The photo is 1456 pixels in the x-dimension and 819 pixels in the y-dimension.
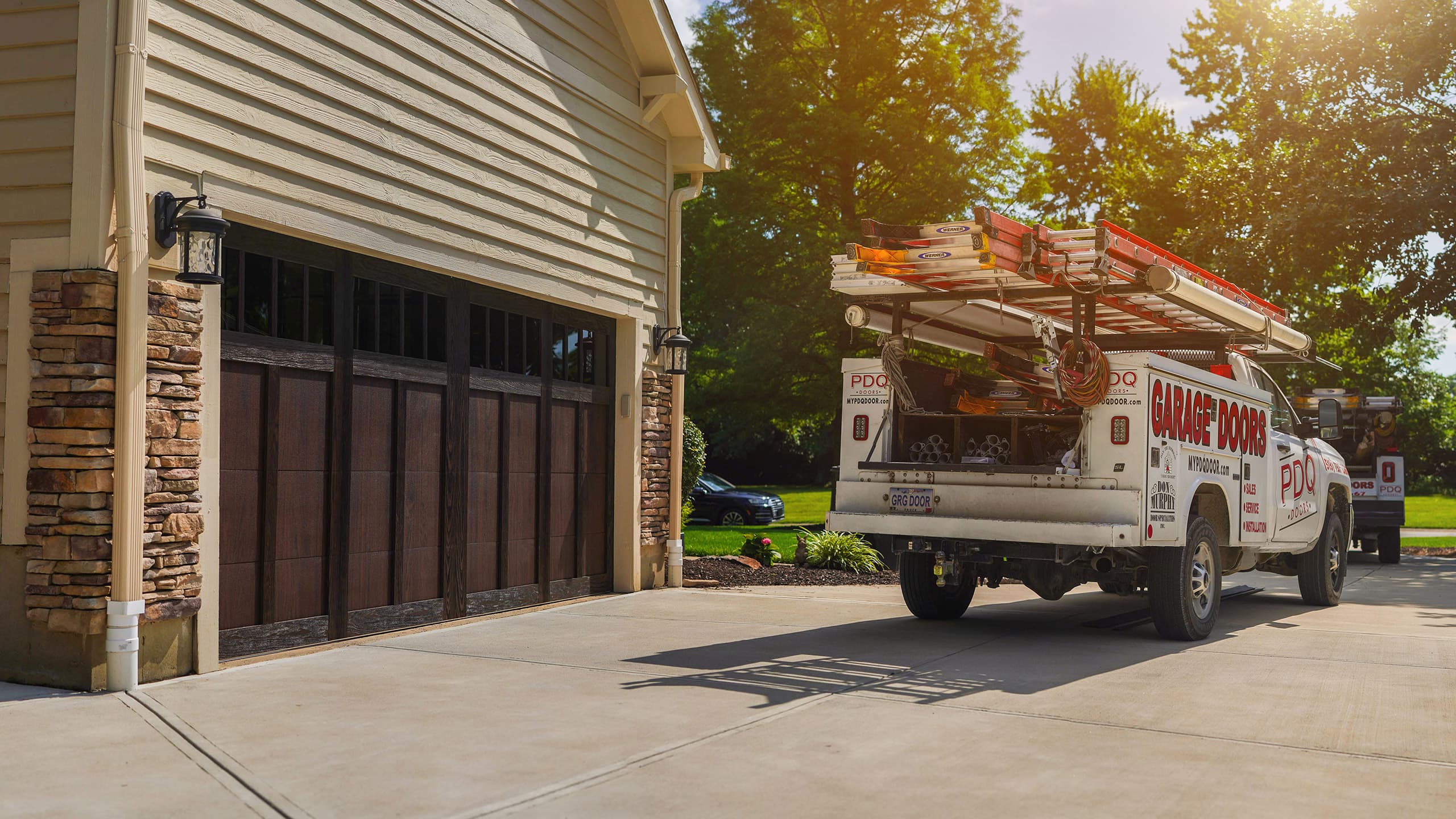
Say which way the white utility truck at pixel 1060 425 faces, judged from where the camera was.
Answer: facing away from the viewer and to the right of the viewer

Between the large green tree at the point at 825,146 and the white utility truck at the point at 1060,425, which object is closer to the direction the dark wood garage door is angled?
the white utility truck

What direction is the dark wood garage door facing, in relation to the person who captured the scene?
facing the viewer and to the right of the viewer

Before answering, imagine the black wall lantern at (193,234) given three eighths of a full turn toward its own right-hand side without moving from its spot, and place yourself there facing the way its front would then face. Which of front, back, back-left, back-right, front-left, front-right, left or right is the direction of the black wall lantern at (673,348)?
back-right

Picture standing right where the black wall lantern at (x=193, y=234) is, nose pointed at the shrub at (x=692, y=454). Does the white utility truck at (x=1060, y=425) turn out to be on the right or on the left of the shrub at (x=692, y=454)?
right

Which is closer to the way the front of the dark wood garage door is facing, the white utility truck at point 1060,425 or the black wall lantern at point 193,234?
the white utility truck

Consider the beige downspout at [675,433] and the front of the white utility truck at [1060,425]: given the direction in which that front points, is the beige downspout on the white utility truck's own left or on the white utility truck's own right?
on the white utility truck's own left

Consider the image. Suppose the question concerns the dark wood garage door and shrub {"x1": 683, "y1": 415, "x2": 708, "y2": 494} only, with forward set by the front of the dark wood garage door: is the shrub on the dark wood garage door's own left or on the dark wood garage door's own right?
on the dark wood garage door's own left

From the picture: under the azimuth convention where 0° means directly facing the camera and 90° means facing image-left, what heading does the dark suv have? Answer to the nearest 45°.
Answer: approximately 315°

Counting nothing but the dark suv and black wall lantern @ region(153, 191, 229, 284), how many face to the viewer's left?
0

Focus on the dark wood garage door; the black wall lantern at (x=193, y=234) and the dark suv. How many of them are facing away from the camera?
0

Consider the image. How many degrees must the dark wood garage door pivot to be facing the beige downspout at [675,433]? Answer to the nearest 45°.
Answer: approximately 90° to its left

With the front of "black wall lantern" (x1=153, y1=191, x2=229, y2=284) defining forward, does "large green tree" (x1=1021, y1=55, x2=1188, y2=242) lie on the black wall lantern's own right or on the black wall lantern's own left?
on the black wall lantern's own left

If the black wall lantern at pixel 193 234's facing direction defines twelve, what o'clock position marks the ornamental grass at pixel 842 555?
The ornamental grass is roughly at 9 o'clock from the black wall lantern.
